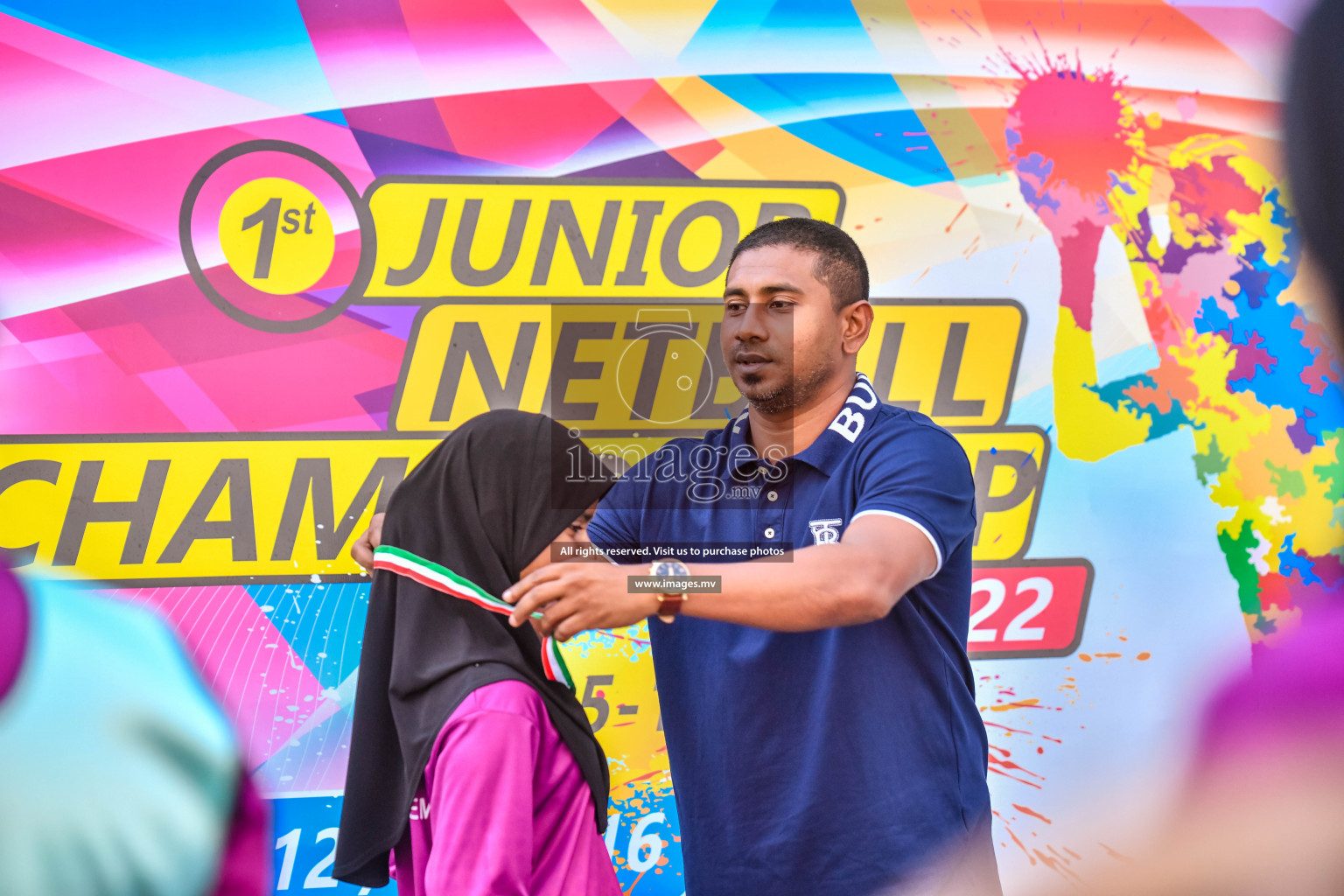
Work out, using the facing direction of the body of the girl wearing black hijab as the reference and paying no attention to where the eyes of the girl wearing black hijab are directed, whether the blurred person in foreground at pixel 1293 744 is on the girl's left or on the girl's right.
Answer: on the girl's right

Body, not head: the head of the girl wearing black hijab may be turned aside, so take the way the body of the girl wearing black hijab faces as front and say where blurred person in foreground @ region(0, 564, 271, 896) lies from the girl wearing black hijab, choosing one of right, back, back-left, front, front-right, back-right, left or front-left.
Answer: right

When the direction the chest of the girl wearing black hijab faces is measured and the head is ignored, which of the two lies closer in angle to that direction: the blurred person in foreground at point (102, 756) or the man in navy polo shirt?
the man in navy polo shirt

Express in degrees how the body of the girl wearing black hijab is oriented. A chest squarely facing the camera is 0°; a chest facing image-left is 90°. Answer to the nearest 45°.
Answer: approximately 270°

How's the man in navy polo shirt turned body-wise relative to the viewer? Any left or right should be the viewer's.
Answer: facing the viewer and to the left of the viewer

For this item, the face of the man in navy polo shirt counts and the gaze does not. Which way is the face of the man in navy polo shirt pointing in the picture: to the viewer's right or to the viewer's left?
to the viewer's left

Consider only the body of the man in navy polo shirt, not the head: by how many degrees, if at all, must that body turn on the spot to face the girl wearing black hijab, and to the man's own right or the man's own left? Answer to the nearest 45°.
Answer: approximately 45° to the man's own right

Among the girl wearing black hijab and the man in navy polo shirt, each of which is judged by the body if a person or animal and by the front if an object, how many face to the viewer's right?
1

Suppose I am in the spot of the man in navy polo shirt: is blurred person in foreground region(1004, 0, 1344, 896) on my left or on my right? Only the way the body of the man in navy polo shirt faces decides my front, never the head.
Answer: on my left

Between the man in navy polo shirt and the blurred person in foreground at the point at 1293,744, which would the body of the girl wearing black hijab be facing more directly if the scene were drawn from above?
the man in navy polo shirt
